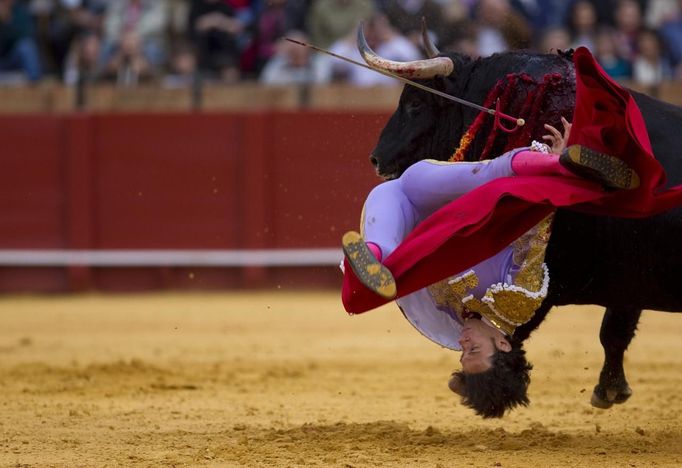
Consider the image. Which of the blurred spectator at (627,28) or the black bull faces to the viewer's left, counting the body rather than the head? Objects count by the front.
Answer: the black bull

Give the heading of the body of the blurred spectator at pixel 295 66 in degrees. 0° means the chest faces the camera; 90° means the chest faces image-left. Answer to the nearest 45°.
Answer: approximately 0°

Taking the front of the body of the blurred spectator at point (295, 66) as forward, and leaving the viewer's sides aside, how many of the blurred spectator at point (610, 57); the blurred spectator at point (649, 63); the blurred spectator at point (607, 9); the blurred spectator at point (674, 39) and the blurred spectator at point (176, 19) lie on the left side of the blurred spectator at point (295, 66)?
4

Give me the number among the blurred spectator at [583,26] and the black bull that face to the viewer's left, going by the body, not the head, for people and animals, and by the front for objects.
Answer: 1

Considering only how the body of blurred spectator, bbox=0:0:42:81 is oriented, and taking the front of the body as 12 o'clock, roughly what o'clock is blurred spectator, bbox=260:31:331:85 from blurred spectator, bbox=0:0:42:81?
blurred spectator, bbox=260:31:331:85 is roughly at 10 o'clock from blurred spectator, bbox=0:0:42:81.

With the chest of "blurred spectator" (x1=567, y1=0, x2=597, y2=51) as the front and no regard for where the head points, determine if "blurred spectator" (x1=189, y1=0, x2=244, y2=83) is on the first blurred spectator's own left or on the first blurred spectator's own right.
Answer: on the first blurred spectator's own right

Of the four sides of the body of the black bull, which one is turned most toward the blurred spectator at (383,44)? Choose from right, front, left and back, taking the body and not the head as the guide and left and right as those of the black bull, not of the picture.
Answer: right

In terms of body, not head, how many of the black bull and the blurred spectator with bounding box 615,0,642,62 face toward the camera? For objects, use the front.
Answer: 1

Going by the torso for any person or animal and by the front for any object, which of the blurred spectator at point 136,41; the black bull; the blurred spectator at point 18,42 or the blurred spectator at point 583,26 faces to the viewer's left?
the black bull

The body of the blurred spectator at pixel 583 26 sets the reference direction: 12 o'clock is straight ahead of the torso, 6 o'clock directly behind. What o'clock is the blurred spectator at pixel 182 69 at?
the blurred spectator at pixel 182 69 is roughly at 3 o'clock from the blurred spectator at pixel 583 26.
